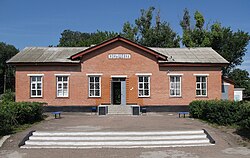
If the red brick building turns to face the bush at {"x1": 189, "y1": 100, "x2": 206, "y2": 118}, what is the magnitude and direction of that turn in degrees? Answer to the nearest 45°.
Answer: approximately 45° to its left

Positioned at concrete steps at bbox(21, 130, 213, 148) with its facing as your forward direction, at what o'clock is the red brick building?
The red brick building is roughly at 6 o'clock from the concrete steps.

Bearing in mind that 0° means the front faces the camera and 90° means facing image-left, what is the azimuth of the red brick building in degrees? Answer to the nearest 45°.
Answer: approximately 0°

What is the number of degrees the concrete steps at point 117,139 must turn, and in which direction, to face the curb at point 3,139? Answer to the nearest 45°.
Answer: approximately 90° to its right

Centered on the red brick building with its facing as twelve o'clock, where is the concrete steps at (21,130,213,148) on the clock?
The concrete steps is roughly at 12 o'clock from the red brick building.

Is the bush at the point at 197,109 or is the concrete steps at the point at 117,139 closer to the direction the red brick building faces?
the concrete steps

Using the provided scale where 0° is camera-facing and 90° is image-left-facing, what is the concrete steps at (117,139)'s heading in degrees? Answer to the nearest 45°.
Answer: approximately 0°

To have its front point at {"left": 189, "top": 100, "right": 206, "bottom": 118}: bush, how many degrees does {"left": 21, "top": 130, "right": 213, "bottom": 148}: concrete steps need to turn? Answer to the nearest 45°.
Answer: approximately 135° to its left

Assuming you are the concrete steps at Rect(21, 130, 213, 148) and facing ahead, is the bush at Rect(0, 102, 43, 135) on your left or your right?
on your right

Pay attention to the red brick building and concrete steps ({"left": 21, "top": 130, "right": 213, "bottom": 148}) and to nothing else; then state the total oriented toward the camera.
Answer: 2
